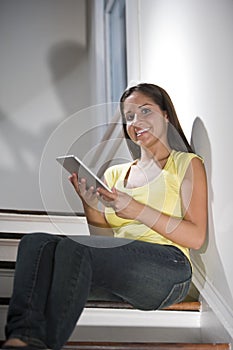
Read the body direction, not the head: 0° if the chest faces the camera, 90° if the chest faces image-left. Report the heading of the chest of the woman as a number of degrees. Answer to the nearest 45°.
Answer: approximately 45°
